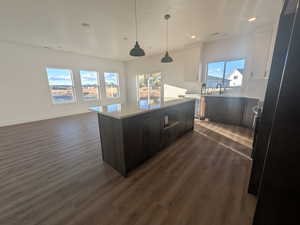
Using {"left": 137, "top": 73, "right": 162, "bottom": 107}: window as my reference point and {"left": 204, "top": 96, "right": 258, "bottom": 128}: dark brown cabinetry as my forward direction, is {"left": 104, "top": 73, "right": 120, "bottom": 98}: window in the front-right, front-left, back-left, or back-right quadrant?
back-right

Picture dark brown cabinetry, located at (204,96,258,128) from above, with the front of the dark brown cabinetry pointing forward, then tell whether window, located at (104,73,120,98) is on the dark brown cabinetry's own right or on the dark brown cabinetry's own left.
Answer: on the dark brown cabinetry's own right

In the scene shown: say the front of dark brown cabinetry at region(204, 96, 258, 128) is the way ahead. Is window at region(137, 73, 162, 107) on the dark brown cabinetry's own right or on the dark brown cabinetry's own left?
on the dark brown cabinetry's own right

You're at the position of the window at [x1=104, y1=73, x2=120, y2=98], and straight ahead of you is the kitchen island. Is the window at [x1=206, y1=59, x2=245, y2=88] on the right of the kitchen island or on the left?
left

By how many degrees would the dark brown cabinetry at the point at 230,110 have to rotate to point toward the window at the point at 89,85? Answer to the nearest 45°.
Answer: approximately 45° to its right

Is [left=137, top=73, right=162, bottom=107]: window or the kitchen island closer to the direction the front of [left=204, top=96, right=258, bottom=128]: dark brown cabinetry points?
the kitchen island

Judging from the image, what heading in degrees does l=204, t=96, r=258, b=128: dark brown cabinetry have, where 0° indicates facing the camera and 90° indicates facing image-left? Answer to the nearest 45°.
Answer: approximately 45°
